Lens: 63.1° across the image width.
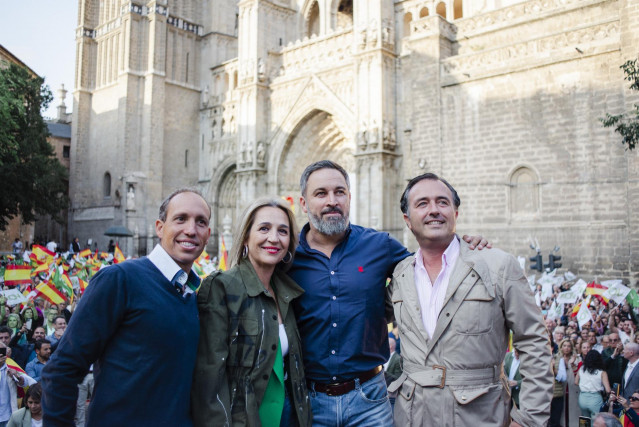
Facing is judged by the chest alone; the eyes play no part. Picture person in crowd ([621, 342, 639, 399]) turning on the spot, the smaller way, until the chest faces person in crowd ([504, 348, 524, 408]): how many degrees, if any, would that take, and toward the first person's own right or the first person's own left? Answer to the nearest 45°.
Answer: approximately 45° to the first person's own right

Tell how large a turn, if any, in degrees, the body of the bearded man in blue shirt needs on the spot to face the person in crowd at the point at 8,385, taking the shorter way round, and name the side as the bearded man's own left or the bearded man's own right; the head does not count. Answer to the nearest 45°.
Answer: approximately 135° to the bearded man's own right

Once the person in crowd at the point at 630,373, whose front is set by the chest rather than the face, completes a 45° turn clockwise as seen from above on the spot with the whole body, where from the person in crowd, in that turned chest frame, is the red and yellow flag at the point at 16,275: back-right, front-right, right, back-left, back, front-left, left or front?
front

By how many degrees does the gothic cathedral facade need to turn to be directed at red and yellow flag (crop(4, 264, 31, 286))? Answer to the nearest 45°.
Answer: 0° — it already faces it

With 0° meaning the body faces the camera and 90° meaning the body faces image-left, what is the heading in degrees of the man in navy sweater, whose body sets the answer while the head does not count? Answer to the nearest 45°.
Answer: approximately 315°

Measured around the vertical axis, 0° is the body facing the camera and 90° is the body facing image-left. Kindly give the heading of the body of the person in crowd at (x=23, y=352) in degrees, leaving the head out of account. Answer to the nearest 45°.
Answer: approximately 315°
